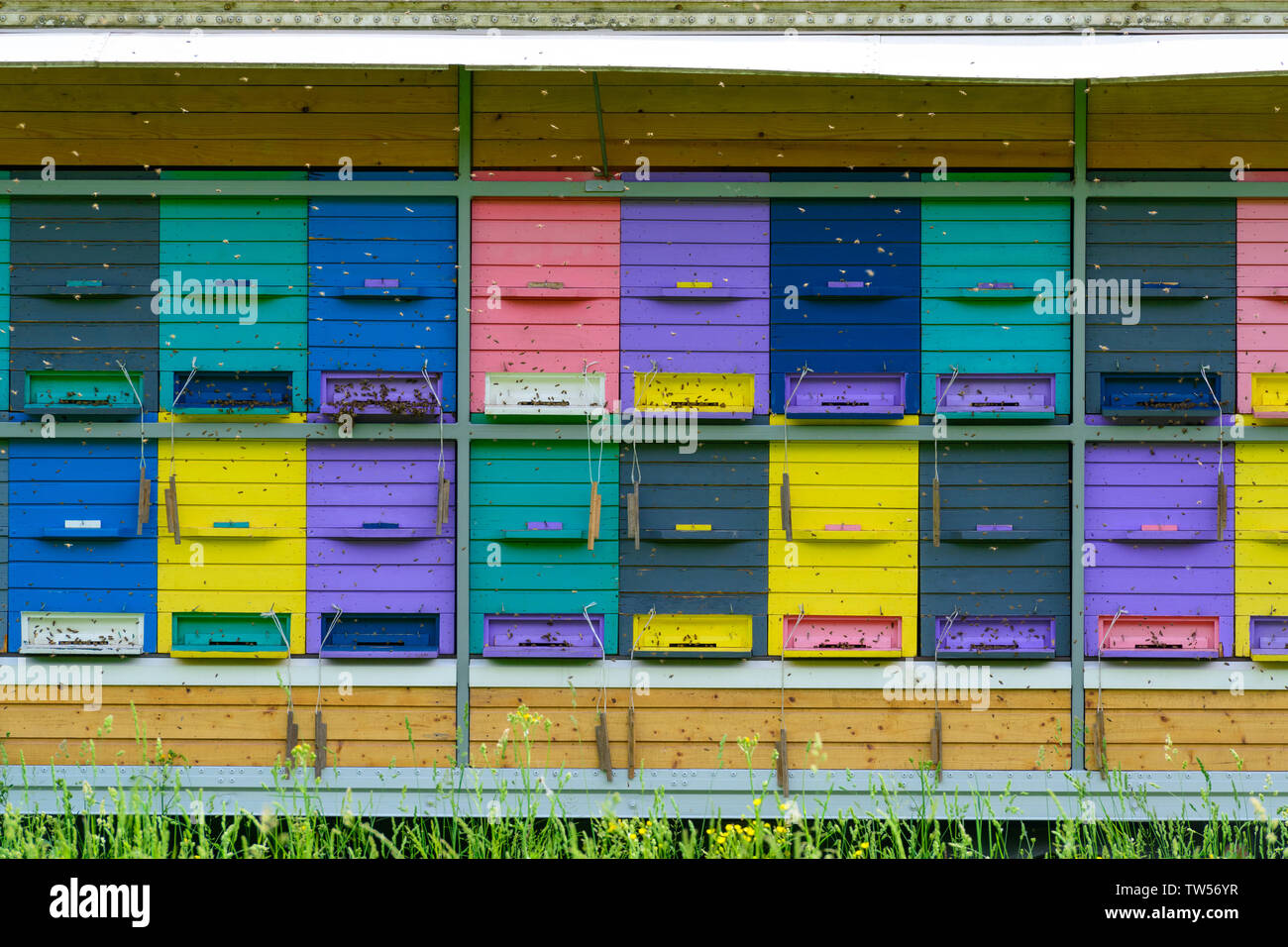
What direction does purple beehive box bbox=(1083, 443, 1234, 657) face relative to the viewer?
toward the camera

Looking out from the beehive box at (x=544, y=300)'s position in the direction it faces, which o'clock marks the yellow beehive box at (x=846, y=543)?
The yellow beehive box is roughly at 9 o'clock from the beehive box.

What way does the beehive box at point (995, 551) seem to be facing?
toward the camera

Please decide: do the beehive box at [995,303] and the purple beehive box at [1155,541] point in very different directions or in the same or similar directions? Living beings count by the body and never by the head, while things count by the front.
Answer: same or similar directions

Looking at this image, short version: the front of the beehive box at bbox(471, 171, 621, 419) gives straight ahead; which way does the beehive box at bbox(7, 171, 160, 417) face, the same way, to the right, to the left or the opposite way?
the same way

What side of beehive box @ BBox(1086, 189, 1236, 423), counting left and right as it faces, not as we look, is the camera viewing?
front

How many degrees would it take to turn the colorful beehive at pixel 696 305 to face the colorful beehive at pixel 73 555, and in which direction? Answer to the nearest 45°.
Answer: approximately 90° to its right

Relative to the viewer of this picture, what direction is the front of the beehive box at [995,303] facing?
facing the viewer

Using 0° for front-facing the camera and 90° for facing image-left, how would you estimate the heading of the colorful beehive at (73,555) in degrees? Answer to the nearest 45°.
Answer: approximately 0°

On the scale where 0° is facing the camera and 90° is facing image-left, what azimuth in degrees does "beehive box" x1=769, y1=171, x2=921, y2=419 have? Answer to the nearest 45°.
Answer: approximately 0°

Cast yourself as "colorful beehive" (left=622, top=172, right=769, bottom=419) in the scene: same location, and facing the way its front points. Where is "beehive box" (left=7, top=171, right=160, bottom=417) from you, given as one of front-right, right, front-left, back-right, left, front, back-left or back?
right

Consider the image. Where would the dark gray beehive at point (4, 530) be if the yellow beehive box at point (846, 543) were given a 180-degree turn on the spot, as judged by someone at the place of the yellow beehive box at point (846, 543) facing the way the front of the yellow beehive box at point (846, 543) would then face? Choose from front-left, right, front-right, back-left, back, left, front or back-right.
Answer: left

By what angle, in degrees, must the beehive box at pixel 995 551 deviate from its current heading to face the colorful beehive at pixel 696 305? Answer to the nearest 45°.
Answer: approximately 90° to its right

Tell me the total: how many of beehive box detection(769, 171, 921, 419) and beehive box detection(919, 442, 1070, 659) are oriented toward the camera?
2

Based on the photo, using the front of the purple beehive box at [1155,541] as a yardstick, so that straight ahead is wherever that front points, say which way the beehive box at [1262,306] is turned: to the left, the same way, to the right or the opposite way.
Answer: the same way

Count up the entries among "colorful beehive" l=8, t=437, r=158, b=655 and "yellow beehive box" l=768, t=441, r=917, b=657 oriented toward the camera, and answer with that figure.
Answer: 2
